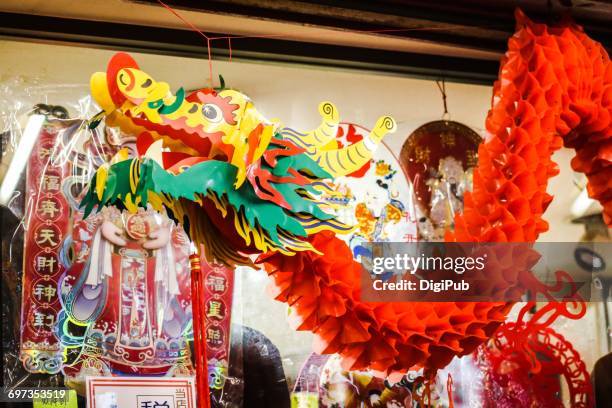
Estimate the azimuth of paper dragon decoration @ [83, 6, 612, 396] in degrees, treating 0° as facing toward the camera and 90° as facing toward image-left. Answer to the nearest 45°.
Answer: approximately 90°

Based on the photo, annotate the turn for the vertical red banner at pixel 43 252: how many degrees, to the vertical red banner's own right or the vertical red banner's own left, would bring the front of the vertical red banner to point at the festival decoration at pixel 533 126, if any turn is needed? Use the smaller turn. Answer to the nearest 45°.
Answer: approximately 90° to the vertical red banner's own left

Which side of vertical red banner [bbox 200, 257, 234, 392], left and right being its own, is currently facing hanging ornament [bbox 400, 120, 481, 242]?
left

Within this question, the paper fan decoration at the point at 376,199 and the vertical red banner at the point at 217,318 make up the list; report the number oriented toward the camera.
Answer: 2

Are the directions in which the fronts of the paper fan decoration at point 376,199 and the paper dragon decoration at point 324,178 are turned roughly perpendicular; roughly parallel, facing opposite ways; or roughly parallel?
roughly perpendicular

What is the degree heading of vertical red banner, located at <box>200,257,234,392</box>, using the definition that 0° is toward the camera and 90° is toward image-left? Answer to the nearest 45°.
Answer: approximately 0°

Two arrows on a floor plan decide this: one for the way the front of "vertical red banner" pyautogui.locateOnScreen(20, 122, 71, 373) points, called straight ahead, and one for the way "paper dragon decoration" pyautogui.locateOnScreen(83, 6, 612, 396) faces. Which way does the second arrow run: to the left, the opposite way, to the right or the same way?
to the right
